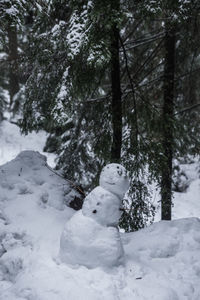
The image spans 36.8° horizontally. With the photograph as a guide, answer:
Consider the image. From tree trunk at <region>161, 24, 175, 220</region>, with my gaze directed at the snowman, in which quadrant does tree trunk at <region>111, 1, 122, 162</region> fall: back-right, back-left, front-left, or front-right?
front-right

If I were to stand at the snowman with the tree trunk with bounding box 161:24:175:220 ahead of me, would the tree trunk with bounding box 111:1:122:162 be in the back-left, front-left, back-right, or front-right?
front-left

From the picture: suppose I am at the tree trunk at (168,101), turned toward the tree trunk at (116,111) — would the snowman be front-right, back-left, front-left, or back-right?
front-left

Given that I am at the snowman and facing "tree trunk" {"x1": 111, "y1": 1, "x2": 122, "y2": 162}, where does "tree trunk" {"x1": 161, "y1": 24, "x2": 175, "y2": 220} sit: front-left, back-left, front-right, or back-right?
front-right

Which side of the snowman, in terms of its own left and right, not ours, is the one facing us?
front

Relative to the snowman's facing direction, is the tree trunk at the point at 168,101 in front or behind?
behind
